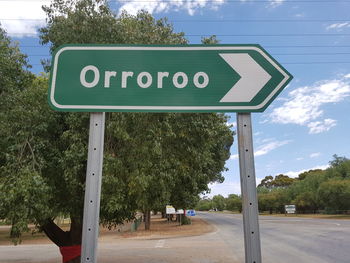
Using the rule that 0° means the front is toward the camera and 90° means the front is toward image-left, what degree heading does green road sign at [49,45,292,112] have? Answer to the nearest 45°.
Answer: approximately 0°

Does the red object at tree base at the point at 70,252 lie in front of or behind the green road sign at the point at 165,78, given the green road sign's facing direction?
behind

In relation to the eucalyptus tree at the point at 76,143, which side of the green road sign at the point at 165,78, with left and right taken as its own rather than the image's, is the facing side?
back
